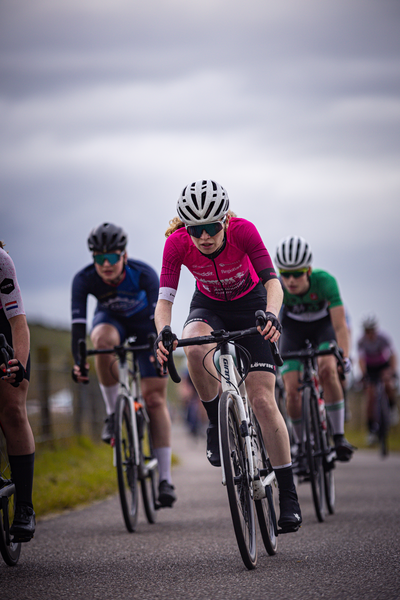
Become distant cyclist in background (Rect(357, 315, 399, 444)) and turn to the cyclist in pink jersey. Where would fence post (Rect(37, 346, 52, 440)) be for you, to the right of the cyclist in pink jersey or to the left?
right

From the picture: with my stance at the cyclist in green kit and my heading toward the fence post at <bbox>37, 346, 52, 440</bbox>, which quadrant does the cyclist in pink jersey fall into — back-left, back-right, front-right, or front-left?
back-left

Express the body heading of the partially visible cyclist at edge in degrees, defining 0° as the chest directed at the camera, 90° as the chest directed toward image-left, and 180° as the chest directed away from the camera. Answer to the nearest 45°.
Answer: approximately 0°

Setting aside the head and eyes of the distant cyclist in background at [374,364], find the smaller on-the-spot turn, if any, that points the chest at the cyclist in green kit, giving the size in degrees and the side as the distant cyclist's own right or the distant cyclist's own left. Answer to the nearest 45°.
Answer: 0° — they already face them
